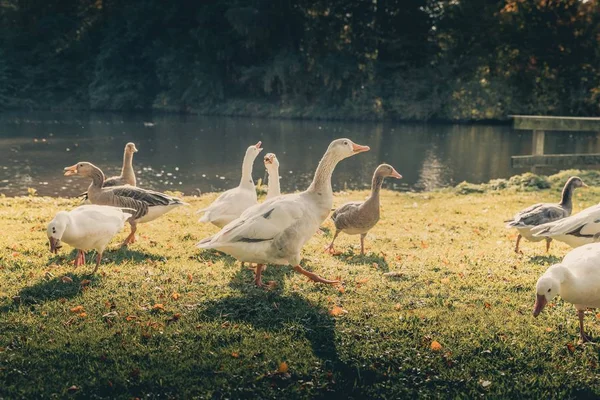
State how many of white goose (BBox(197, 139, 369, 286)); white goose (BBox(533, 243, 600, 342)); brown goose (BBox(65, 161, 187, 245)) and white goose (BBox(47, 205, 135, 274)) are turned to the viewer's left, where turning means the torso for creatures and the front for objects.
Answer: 3

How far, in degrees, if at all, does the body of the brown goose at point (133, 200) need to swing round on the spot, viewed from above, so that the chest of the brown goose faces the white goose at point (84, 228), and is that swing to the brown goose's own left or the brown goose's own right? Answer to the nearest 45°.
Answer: approximately 90° to the brown goose's own left

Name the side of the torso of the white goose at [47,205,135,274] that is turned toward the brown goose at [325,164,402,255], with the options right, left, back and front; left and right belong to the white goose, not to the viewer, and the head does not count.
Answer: back

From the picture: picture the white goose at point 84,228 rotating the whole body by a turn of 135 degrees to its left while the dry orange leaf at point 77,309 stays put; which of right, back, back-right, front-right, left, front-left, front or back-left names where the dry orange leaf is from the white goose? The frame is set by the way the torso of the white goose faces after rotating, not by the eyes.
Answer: front-right

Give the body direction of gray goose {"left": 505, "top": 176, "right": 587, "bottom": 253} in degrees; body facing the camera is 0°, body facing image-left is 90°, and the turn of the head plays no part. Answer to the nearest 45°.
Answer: approximately 270°

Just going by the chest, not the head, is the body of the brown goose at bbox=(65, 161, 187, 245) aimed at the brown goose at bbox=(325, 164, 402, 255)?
no

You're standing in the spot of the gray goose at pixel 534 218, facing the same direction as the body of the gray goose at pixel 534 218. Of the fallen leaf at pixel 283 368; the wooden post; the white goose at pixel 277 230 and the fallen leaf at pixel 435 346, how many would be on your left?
1

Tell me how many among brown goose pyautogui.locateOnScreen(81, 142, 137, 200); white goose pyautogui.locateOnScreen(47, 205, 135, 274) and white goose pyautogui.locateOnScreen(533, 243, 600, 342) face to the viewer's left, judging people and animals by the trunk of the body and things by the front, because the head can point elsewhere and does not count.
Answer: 2

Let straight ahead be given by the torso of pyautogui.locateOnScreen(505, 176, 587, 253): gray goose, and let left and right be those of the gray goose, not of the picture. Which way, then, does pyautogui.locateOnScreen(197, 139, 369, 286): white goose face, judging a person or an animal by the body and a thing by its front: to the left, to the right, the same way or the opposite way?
the same way

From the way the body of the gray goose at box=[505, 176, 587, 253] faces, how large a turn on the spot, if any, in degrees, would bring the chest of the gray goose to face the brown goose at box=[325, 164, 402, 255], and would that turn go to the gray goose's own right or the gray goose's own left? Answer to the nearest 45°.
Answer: approximately 180°

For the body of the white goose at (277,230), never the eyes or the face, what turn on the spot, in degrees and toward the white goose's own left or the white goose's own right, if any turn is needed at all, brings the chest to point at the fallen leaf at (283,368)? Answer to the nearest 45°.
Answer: approximately 90° to the white goose's own right

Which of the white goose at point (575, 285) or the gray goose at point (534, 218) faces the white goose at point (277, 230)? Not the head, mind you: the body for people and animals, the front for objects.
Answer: the white goose at point (575, 285)

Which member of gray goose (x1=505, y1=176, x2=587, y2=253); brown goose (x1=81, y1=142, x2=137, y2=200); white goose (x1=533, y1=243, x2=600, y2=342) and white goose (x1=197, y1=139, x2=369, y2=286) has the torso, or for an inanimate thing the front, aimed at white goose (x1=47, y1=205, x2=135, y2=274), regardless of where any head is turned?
white goose (x1=533, y1=243, x2=600, y2=342)

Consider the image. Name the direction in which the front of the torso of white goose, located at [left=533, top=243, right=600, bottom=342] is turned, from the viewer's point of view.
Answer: to the viewer's left

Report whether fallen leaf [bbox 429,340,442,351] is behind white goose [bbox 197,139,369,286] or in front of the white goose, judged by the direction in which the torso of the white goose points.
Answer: in front

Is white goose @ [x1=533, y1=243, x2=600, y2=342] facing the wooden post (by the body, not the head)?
no

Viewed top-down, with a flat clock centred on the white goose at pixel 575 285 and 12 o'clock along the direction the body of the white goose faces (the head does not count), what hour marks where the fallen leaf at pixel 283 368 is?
The fallen leaf is roughly at 11 o'clock from the white goose.
